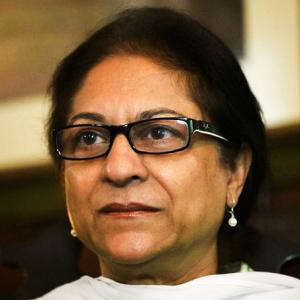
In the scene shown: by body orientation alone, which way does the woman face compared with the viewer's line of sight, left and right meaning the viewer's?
facing the viewer and to the left of the viewer

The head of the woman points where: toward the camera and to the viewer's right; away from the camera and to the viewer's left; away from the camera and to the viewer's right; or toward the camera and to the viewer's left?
toward the camera and to the viewer's left
